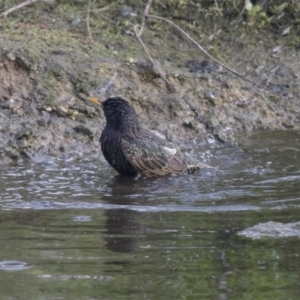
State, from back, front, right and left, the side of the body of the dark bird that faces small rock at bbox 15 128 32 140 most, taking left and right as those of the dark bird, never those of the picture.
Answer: front

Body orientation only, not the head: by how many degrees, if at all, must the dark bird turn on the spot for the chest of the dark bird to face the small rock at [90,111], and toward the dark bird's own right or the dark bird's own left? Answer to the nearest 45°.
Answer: approximately 45° to the dark bird's own right

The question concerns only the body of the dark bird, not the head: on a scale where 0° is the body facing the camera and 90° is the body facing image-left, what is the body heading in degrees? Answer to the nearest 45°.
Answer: approximately 90°

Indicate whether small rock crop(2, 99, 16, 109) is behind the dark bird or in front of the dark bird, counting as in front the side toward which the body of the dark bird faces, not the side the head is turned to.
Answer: in front

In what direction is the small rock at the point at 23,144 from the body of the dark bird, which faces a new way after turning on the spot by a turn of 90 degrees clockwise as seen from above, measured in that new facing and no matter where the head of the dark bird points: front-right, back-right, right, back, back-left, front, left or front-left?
left

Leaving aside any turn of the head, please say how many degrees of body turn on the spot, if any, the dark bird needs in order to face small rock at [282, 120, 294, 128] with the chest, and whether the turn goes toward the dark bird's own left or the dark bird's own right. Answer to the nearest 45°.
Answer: approximately 135° to the dark bird's own right

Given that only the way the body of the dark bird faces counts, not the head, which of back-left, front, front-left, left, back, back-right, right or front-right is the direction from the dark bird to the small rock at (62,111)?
front-right
